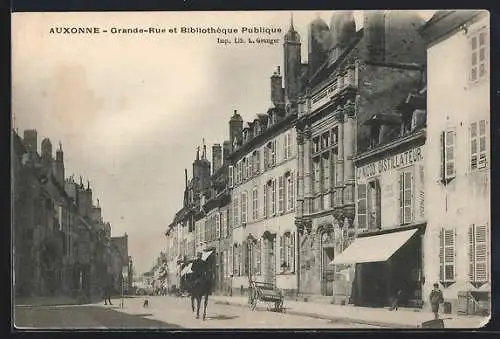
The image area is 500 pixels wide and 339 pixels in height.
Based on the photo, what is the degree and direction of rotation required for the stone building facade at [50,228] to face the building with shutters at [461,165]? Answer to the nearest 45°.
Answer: approximately 45° to its right

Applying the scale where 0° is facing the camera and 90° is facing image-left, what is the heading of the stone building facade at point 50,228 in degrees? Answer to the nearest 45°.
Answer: approximately 315°

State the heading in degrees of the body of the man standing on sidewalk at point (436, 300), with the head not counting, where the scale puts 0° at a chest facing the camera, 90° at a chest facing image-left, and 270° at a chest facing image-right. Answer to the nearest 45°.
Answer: approximately 0°

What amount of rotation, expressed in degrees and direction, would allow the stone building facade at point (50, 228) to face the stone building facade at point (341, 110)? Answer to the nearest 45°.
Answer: approximately 45° to its left

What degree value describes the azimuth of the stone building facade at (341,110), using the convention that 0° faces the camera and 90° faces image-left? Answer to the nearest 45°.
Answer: approximately 45°

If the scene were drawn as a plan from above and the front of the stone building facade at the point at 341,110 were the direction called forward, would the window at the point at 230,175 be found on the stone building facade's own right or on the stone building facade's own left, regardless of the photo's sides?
on the stone building facade's own right
